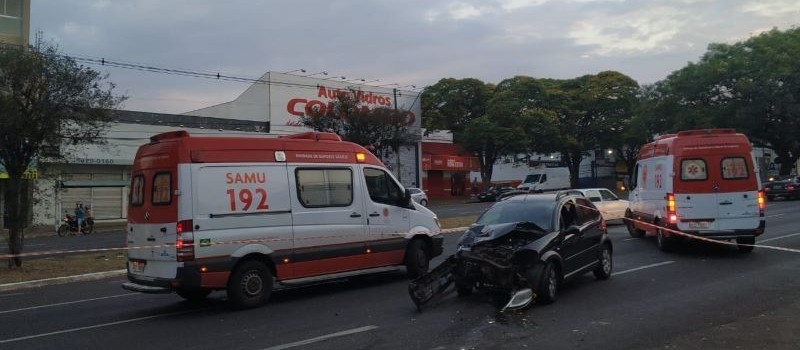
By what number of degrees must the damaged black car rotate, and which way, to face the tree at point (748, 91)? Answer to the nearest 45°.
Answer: approximately 180°

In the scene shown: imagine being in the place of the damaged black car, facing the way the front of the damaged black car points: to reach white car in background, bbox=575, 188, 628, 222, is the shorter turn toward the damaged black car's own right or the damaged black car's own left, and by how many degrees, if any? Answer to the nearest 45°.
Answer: approximately 135° to the damaged black car's own right

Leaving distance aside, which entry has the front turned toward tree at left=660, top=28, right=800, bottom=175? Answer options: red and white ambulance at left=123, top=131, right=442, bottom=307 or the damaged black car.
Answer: the red and white ambulance

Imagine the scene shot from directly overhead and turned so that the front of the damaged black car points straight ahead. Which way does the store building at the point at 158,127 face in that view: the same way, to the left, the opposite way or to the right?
to the left

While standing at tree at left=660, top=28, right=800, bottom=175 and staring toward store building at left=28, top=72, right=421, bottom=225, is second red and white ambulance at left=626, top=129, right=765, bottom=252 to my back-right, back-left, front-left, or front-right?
front-left

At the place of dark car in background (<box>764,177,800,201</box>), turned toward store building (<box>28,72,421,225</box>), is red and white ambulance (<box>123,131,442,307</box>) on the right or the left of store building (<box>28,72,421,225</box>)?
left

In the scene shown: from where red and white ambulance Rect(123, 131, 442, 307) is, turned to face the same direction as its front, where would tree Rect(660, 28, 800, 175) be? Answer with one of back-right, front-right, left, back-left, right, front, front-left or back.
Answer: front

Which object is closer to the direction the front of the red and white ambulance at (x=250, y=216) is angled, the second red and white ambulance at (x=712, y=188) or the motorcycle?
the second red and white ambulance

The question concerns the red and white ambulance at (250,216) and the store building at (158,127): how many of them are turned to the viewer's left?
0

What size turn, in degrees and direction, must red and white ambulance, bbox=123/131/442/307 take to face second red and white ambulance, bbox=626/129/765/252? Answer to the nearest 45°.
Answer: approximately 45° to its right

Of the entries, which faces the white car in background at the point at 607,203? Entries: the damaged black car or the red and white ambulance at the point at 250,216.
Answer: the red and white ambulance

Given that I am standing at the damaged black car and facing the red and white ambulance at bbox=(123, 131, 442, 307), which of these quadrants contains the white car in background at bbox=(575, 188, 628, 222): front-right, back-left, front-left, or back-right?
back-right

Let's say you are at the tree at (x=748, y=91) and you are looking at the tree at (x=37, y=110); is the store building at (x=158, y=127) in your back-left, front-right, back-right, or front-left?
front-right

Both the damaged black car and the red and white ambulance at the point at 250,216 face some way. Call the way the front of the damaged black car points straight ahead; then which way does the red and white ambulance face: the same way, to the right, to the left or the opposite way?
the opposite way

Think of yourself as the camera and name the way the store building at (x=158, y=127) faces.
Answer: facing the viewer and to the right of the viewer

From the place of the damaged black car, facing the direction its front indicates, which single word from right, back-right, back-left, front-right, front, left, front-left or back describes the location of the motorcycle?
right

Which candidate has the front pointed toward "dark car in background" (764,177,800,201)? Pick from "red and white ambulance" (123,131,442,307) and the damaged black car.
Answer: the red and white ambulance

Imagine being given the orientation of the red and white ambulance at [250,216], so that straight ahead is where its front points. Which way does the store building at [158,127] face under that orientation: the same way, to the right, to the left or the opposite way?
to the right
